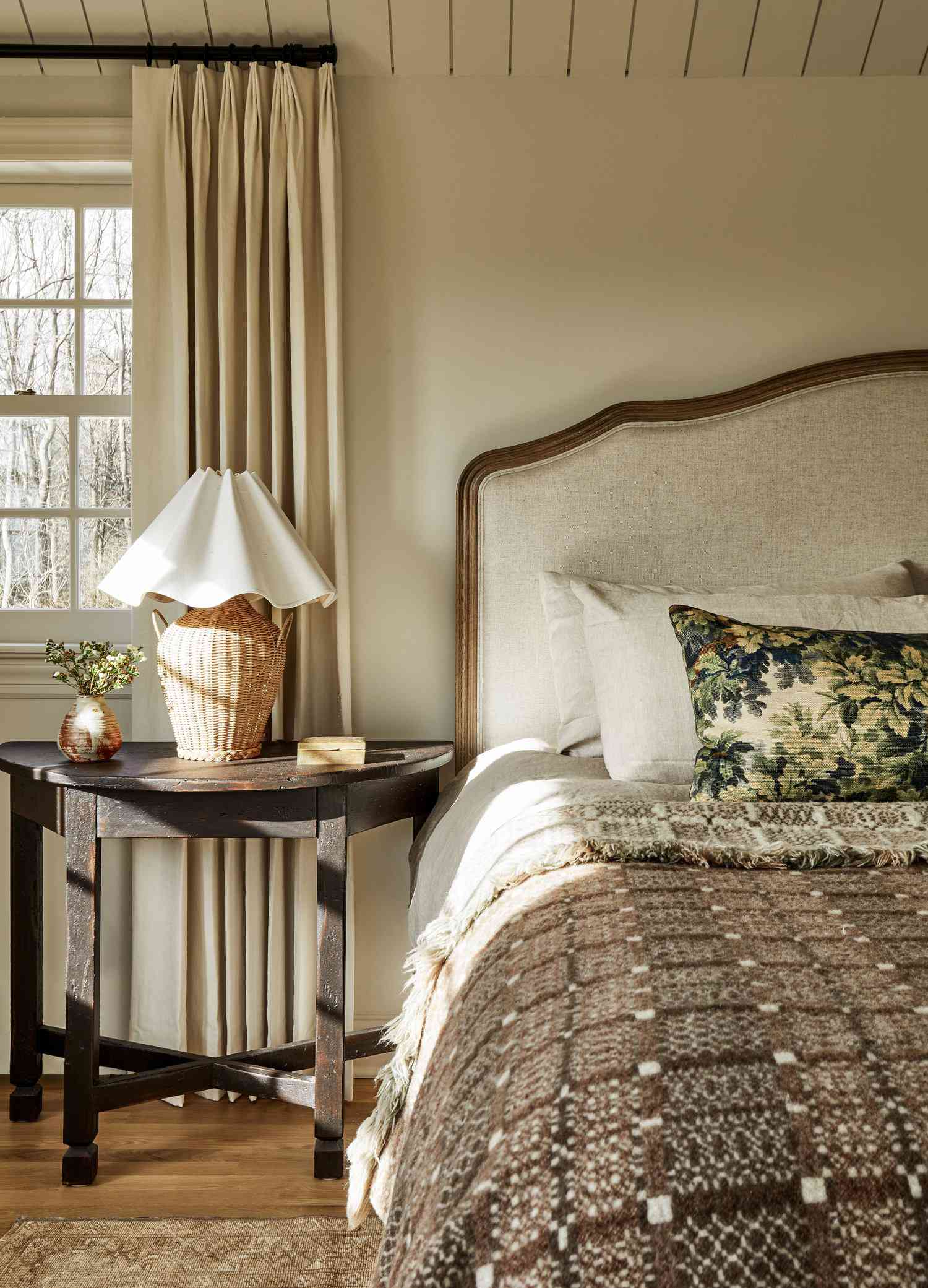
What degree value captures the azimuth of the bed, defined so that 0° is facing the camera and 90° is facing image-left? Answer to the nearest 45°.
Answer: approximately 0°

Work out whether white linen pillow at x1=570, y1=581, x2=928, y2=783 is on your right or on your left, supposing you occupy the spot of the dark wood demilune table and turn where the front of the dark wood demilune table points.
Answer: on your left

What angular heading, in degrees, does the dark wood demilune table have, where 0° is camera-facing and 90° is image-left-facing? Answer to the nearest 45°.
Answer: approximately 0°

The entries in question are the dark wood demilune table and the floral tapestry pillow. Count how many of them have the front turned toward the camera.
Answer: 2

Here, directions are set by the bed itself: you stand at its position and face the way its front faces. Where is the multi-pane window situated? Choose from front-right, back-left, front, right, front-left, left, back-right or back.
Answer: back-right
